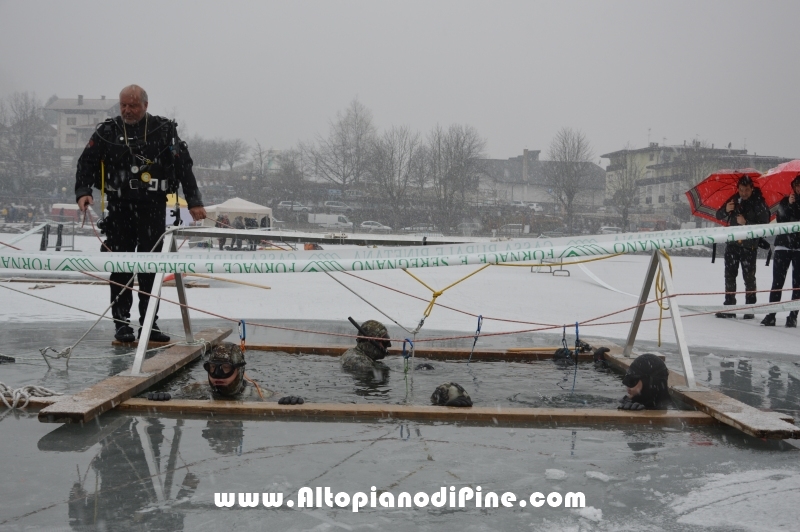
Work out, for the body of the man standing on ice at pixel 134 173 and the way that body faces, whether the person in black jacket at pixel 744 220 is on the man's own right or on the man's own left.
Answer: on the man's own left

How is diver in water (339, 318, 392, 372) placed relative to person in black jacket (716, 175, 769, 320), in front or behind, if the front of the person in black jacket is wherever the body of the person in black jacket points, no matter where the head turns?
in front

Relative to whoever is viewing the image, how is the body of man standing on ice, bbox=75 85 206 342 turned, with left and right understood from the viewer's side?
facing the viewer

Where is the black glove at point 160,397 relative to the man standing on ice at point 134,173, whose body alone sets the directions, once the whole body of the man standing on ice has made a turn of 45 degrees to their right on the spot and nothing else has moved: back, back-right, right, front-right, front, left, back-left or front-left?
front-left

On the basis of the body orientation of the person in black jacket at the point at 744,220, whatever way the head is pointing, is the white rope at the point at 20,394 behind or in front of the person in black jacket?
in front

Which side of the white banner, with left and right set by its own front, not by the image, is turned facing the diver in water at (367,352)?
back

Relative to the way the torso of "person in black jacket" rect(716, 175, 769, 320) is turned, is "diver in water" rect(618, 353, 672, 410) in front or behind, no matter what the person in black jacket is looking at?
in front

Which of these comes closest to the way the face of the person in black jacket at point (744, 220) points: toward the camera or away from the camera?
toward the camera

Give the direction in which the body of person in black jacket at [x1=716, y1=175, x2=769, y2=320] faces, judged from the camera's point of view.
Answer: toward the camera

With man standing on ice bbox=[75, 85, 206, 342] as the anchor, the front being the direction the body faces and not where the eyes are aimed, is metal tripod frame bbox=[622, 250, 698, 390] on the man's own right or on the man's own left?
on the man's own left

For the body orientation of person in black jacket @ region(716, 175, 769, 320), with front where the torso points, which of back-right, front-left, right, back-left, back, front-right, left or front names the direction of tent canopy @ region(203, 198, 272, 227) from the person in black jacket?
back-right
